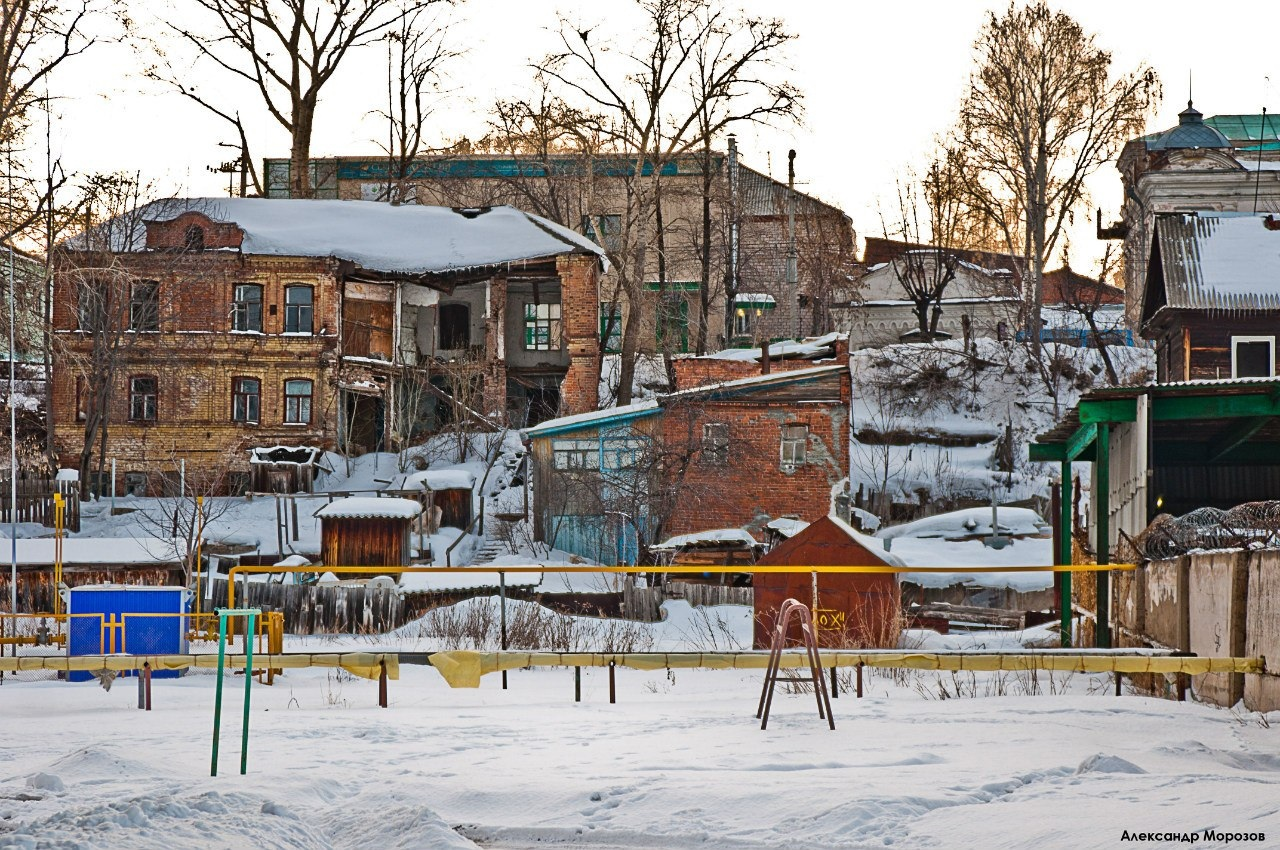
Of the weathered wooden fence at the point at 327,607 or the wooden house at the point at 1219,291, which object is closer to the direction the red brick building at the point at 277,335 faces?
the weathered wooden fence

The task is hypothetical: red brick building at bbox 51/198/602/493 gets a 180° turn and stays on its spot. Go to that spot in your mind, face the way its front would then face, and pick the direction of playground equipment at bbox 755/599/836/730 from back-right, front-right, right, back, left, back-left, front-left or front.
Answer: back

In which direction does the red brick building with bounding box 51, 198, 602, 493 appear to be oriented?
toward the camera

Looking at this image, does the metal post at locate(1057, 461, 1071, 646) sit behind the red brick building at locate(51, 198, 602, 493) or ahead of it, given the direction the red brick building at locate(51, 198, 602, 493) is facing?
ahead

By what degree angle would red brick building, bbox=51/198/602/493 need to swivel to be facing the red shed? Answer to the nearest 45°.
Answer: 0° — it already faces it

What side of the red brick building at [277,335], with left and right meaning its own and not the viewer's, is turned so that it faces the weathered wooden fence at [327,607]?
front

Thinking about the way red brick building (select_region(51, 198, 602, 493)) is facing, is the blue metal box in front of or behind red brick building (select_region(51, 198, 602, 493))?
in front

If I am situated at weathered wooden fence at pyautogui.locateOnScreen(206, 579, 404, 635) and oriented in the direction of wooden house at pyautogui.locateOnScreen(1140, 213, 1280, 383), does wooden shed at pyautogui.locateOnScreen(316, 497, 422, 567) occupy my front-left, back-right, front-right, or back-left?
front-left
